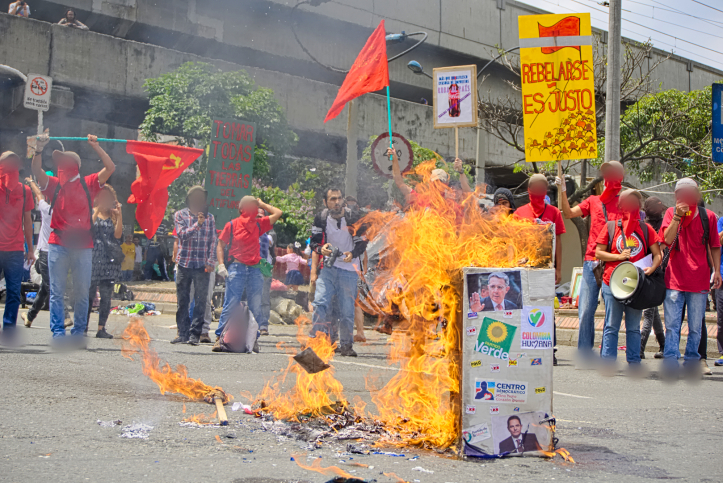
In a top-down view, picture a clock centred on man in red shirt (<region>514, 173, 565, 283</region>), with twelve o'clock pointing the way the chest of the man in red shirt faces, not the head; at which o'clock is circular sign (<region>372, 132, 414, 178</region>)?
The circular sign is roughly at 5 o'clock from the man in red shirt.

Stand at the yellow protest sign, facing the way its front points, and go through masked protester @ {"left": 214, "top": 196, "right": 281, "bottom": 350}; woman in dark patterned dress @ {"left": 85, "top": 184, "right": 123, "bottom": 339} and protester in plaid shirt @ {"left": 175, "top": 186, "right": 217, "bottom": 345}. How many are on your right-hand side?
3

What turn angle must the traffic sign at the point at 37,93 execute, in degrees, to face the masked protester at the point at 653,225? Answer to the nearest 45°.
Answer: approximately 45° to its left

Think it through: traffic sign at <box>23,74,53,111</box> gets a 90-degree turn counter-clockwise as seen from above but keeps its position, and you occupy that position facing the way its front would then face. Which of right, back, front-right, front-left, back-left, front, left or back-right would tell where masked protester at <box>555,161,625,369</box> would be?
front-right

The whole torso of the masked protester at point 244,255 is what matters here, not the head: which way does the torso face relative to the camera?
toward the camera

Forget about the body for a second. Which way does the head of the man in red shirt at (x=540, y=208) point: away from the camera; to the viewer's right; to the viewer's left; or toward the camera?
toward the camera

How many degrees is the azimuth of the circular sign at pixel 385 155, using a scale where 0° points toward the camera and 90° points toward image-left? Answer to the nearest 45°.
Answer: approximately 0°

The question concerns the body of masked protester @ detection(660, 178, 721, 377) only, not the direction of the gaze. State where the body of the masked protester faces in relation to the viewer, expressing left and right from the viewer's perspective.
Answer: facing the viewer

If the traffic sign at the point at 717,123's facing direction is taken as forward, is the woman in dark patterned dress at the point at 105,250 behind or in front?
in front

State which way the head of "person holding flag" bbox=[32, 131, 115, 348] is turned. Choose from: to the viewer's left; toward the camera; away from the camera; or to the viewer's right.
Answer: toward the camera

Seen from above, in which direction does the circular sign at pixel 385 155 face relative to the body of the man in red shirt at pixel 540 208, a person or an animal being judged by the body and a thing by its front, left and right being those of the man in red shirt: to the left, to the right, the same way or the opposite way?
the same way

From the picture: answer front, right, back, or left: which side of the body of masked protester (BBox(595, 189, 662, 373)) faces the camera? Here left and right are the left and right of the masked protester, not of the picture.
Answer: front

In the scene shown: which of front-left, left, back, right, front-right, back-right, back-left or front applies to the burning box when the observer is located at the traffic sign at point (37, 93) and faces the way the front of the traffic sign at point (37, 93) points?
front
